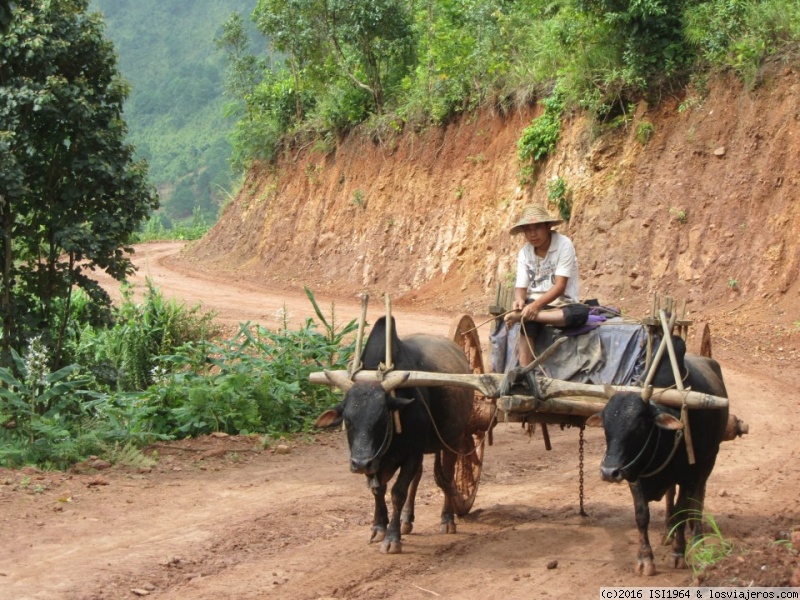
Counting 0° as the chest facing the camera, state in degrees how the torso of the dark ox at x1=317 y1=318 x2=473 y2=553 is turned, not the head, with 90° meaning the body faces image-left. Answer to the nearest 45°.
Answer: approximately 45°

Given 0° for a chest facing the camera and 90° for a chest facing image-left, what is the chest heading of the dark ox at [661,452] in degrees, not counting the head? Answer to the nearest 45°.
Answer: approximately 45°

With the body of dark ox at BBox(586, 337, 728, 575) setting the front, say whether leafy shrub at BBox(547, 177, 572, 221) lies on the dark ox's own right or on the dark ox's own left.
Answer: on the dark ox's own right

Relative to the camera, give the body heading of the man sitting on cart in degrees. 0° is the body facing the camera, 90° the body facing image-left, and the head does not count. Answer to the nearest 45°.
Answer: approximately 45°

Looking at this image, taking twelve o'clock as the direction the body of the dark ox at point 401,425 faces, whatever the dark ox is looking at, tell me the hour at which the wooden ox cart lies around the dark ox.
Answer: The wooden ox cart is roughly at 8 o'clock from the dark ox.

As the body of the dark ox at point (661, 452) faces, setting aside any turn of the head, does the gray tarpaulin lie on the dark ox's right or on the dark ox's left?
on the dark ox's right

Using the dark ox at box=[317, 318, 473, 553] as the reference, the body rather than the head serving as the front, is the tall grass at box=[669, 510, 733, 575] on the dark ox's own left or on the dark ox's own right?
on the dark ox's own left

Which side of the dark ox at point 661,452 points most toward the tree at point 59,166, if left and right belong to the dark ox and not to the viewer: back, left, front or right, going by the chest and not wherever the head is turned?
right
